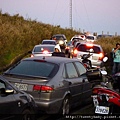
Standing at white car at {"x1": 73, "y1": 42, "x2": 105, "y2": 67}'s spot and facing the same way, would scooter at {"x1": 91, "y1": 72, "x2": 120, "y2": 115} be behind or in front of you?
behind

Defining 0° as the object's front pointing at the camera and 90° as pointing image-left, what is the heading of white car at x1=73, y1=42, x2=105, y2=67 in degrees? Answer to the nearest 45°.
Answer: approximately 180°

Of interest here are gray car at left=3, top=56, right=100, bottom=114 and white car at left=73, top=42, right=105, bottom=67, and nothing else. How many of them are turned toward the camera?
0

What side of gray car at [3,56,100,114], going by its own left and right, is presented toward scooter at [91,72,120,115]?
right

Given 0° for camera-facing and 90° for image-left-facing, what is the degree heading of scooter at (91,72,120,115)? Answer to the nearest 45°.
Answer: approximately 225°

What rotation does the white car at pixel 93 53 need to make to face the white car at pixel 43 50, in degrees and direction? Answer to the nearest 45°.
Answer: approximately 90° to its left

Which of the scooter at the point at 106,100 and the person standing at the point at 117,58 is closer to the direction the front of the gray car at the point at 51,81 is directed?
the person standing

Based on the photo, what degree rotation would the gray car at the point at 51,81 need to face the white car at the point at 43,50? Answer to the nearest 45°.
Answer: approximately 45° to its left
